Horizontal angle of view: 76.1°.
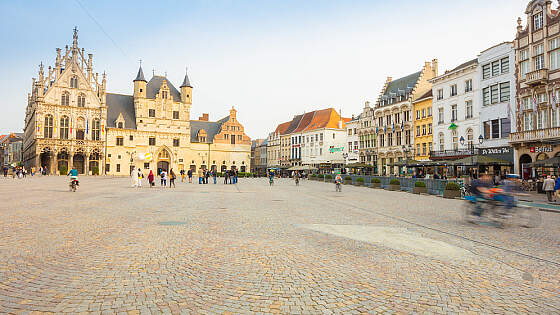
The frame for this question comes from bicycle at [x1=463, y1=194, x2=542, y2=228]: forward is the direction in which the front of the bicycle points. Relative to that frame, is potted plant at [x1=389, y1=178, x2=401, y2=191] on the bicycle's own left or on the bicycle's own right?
on the bicycle's own right

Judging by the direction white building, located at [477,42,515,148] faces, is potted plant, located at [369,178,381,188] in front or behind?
in front

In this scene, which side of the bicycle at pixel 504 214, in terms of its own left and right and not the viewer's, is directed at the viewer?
left

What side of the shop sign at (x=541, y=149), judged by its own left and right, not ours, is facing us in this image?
front

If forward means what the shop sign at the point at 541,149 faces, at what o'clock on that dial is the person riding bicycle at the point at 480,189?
The person riding bicycle is roughly at 12 o'clock from the shop sign.

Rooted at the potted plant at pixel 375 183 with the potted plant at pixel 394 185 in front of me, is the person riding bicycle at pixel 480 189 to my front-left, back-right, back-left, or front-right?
front-right

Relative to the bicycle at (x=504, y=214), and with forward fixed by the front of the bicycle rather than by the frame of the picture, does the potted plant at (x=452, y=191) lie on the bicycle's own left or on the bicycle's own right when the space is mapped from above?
on the bicycle's own right

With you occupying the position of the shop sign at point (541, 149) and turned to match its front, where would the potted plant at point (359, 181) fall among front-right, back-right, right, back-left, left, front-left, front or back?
right

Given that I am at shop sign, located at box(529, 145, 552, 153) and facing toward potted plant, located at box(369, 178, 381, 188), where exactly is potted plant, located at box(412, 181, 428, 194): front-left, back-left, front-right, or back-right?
front-left

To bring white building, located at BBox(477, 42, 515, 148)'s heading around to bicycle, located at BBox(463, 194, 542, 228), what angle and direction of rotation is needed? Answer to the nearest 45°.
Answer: approximately 45° to its left

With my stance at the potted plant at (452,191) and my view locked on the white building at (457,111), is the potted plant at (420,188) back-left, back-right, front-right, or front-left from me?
front-left

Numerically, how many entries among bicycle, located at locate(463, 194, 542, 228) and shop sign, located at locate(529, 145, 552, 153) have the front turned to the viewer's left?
1

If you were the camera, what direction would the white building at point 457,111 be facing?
facing the viewer and to the left of the viewer
